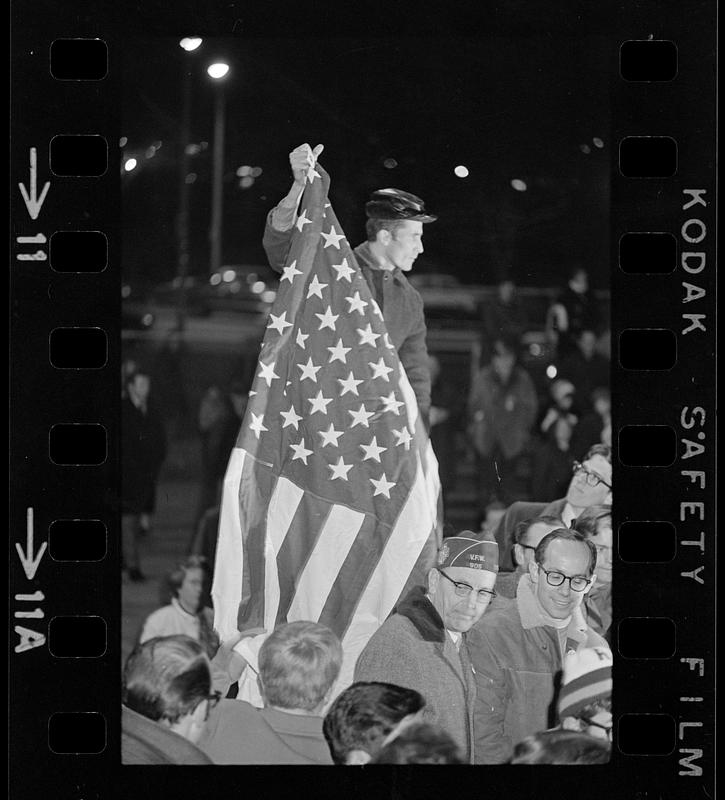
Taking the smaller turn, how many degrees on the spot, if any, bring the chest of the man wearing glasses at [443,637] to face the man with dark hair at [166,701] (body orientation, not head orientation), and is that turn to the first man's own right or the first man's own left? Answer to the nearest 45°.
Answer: approximately 135° to the first man's own right

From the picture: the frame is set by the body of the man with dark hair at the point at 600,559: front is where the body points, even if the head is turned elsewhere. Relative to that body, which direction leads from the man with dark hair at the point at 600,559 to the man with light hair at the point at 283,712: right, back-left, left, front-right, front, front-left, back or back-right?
front-right

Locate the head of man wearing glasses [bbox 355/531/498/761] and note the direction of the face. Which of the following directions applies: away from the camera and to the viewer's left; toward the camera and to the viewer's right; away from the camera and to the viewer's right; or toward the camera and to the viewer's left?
toward the camera and to the viewer's right

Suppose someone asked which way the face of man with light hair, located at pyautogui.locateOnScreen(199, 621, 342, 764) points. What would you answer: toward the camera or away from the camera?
away from the camera

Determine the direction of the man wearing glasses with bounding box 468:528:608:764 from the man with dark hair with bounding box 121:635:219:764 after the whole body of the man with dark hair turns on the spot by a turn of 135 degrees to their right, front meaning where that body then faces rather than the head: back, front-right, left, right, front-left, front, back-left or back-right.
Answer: left

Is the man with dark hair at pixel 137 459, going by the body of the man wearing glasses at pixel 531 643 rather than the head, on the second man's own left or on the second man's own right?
on the second man's own right

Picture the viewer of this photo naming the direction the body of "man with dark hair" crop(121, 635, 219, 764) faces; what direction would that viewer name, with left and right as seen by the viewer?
facing away from the viewer and to the right of the viewer

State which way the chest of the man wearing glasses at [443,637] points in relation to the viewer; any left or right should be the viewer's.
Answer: facing the viewer and to the right of the viewer
